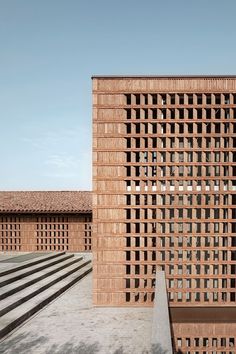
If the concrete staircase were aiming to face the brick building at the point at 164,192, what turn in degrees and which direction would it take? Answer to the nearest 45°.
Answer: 0° — it already faces it

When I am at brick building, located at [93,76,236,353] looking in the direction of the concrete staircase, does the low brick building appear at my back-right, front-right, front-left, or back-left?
front-right

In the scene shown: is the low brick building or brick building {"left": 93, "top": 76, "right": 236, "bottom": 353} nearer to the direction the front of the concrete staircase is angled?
the brick building

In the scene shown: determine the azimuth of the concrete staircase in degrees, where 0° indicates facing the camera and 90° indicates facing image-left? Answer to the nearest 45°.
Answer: approximately 315°

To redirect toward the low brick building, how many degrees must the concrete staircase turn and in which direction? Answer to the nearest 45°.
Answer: approximately 135° to its left
